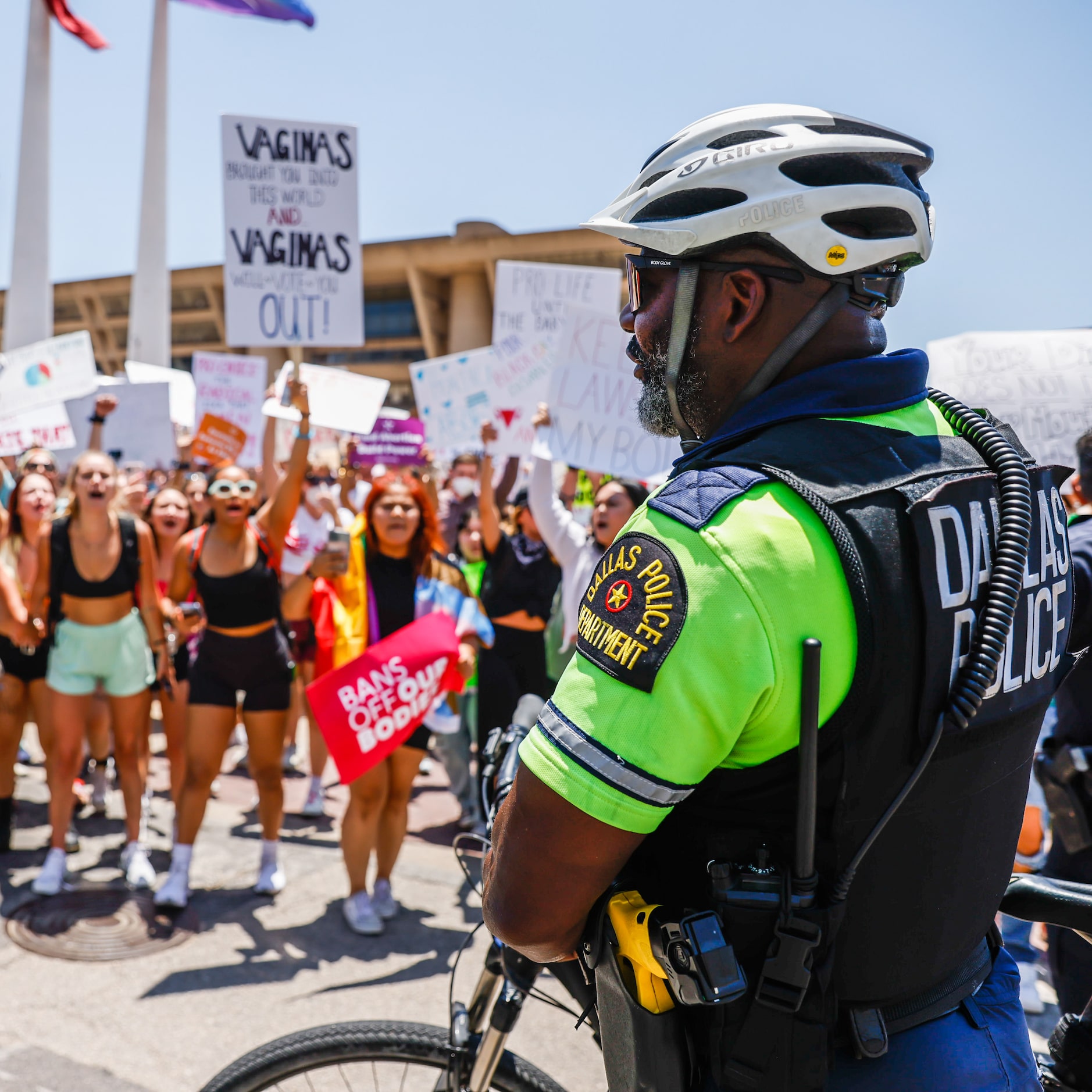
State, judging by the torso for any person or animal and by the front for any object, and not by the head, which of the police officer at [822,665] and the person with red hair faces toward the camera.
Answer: the person with red hair

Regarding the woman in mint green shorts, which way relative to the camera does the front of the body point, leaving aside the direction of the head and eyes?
toward the camera

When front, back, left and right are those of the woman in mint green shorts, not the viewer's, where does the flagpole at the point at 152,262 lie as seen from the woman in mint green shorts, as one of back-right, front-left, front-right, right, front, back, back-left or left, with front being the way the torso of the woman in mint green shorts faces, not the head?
back

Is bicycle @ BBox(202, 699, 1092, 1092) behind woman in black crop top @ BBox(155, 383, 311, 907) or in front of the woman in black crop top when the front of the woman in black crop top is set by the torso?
in front

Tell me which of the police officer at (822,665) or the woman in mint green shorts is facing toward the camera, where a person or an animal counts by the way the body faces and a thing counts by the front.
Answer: the woman in mint green shorts

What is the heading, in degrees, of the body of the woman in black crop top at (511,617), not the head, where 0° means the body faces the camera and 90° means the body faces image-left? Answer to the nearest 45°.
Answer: approximately 0°

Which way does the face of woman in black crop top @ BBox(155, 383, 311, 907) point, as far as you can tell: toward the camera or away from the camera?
toward the camera

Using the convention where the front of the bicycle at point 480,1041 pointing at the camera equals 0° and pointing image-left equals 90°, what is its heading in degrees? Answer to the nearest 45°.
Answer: approximately 90°

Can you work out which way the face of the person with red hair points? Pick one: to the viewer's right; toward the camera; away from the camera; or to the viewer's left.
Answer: toward the camera

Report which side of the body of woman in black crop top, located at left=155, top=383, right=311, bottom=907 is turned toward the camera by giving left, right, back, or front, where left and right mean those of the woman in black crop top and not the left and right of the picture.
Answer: front

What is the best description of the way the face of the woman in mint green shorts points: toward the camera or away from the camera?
toward the camera

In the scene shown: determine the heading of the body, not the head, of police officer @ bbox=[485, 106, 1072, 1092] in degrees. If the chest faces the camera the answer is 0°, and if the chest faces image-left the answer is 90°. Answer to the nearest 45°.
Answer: approximately 135°

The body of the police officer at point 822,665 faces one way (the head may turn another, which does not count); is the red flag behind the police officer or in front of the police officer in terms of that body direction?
in front

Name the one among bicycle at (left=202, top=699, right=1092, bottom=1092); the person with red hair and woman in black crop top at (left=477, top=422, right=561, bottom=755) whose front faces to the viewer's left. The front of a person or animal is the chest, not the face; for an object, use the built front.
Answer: the bicycle

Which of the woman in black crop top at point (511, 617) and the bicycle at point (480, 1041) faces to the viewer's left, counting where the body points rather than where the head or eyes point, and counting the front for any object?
the bicycle

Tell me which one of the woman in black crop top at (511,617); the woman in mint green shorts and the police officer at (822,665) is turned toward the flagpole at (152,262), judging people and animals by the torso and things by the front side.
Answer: the police officer
